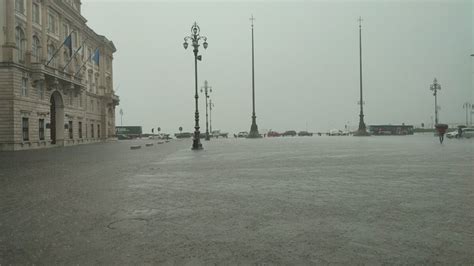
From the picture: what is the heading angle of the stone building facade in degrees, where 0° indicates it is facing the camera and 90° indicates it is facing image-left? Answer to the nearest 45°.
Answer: approximately 315°
